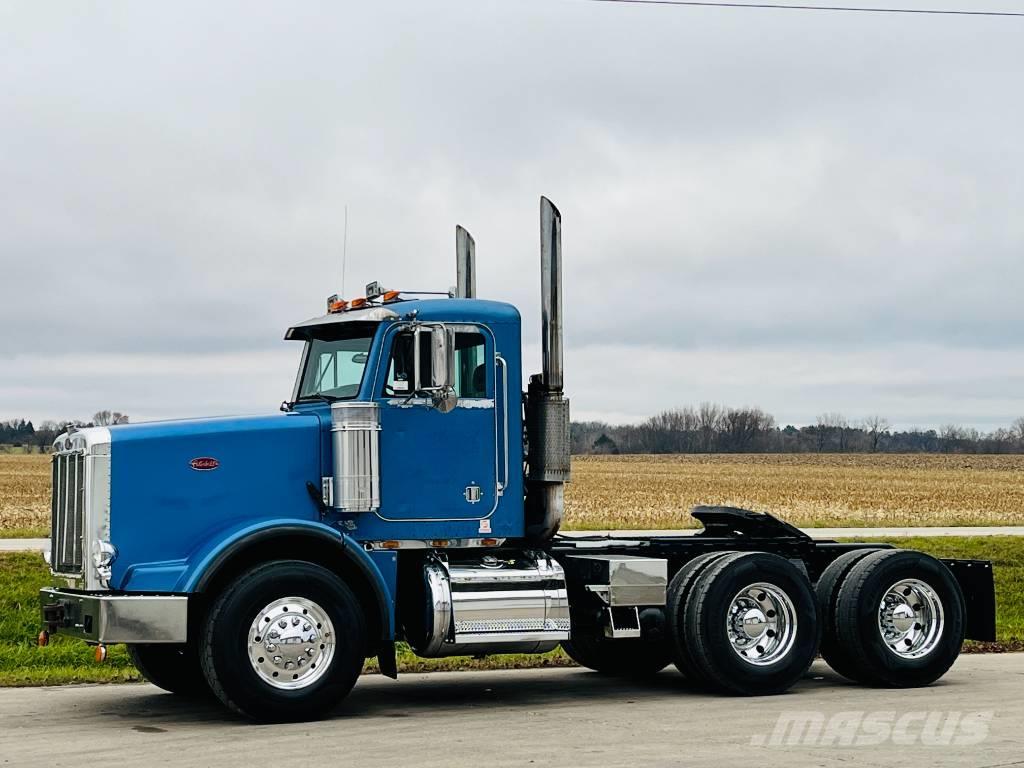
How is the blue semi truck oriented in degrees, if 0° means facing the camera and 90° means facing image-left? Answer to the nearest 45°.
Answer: approximately 45°
